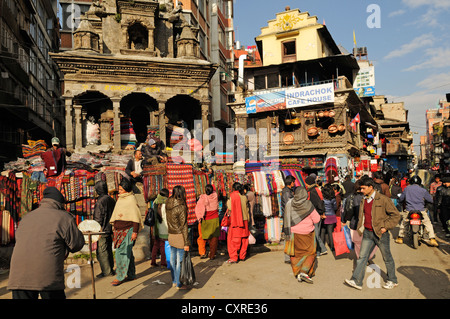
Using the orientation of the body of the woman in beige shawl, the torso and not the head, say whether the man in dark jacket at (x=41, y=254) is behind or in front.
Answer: in front

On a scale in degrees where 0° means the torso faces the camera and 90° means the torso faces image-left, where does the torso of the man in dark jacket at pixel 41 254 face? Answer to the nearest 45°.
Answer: approximately 225°

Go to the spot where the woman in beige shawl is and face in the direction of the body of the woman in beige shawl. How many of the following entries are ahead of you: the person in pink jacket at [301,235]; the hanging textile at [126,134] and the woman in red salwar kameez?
0

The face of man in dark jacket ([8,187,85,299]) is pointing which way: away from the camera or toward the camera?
away from the camera

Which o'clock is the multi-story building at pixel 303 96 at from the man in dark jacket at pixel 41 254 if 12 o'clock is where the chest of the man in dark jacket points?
The multi-story building is roughly at 12 o'clock from the man in dark jacket.

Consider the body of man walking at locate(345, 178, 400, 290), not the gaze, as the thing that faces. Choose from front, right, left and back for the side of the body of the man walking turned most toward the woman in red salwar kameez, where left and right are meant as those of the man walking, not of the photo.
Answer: right

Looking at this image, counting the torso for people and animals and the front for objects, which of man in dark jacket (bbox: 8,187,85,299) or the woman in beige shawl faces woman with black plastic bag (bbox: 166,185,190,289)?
the man in dark jacket

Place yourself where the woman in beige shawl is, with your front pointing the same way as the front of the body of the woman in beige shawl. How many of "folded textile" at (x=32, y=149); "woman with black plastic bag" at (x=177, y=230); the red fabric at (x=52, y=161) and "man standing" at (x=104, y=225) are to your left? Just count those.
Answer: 1

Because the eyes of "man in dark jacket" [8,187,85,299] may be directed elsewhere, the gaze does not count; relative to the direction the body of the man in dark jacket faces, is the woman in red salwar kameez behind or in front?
in front

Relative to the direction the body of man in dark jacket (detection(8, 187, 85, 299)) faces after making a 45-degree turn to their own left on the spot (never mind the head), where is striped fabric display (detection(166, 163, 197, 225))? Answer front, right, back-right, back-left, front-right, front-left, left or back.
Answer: front-right

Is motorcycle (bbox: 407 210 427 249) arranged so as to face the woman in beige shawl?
no

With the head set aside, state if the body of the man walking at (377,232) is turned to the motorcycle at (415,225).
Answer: no

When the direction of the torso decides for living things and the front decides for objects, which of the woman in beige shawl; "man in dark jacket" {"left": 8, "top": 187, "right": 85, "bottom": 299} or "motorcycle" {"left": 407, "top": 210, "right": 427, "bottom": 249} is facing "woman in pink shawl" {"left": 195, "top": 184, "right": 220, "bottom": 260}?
the man in dark jacket
